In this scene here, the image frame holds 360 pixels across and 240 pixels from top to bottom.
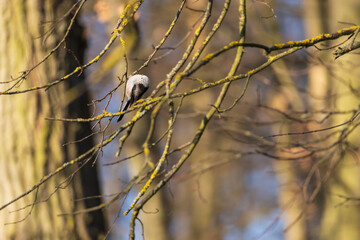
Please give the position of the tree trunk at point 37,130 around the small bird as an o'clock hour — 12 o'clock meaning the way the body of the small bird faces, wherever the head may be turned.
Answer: The tree trunk is roughly at 8 o'clock from the small bird.

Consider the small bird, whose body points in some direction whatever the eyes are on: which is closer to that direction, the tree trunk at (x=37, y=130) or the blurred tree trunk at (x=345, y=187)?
the blurred tree trunk
